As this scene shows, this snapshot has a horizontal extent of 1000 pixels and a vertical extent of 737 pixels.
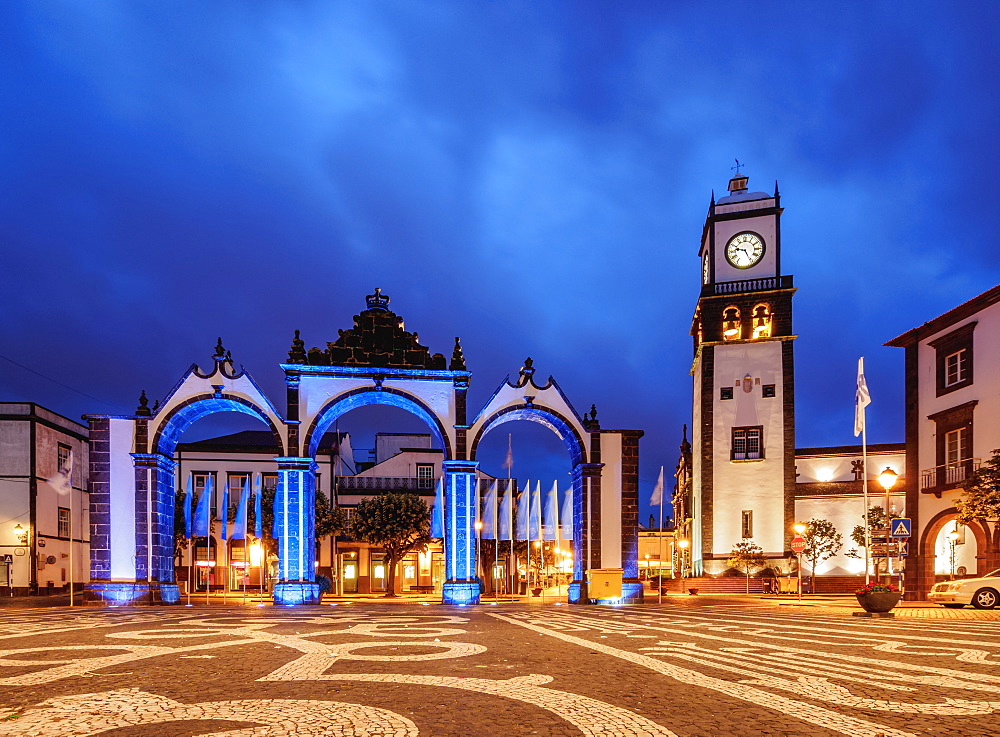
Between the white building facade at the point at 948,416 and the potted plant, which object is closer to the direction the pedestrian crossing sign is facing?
the potted plant

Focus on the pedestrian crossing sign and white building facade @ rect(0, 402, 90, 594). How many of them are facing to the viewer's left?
0

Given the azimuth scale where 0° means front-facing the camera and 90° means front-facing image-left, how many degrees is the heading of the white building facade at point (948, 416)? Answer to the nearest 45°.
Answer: approximately 45°

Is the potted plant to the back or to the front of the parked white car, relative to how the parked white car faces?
to the front

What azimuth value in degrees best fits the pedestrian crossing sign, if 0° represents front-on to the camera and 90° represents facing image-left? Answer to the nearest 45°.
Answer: approximately 0°

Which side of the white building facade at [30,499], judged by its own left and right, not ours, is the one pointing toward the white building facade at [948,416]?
front

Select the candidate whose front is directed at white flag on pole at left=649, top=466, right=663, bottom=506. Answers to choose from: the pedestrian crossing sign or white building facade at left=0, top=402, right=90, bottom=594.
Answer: the white building facade

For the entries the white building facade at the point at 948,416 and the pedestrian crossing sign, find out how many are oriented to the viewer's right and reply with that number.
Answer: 0

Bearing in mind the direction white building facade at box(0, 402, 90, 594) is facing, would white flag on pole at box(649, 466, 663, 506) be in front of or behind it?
in front
